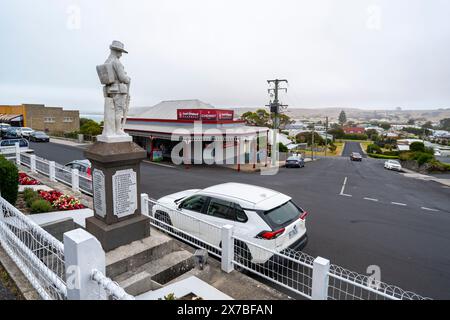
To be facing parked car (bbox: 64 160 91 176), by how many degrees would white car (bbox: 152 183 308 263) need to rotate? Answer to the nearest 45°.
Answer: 0° — it already faces it

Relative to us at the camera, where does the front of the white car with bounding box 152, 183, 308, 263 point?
facing away from the viewer and to the left of the viewer

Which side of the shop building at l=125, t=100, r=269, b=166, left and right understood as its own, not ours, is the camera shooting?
front

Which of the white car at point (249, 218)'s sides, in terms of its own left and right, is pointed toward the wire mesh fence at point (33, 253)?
left

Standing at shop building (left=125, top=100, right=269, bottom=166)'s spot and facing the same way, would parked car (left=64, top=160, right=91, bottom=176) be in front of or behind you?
in front

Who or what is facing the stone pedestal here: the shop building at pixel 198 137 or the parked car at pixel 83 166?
the shop building

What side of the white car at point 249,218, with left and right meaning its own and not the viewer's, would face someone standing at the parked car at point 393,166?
right

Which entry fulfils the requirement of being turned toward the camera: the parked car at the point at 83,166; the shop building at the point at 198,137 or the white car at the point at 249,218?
the shop building

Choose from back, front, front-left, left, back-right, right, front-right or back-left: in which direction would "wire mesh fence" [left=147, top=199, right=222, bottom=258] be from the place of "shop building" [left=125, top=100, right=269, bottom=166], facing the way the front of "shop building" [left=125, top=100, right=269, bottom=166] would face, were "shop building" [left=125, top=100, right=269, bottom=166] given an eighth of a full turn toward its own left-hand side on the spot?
front-right

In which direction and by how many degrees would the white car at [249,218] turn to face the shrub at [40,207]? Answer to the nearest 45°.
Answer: approximately 45° to its left

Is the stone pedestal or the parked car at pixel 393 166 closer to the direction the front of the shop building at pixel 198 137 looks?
the stone pedestal

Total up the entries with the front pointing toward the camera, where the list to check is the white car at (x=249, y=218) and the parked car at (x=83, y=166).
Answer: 0

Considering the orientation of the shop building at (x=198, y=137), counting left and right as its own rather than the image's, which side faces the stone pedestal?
front
